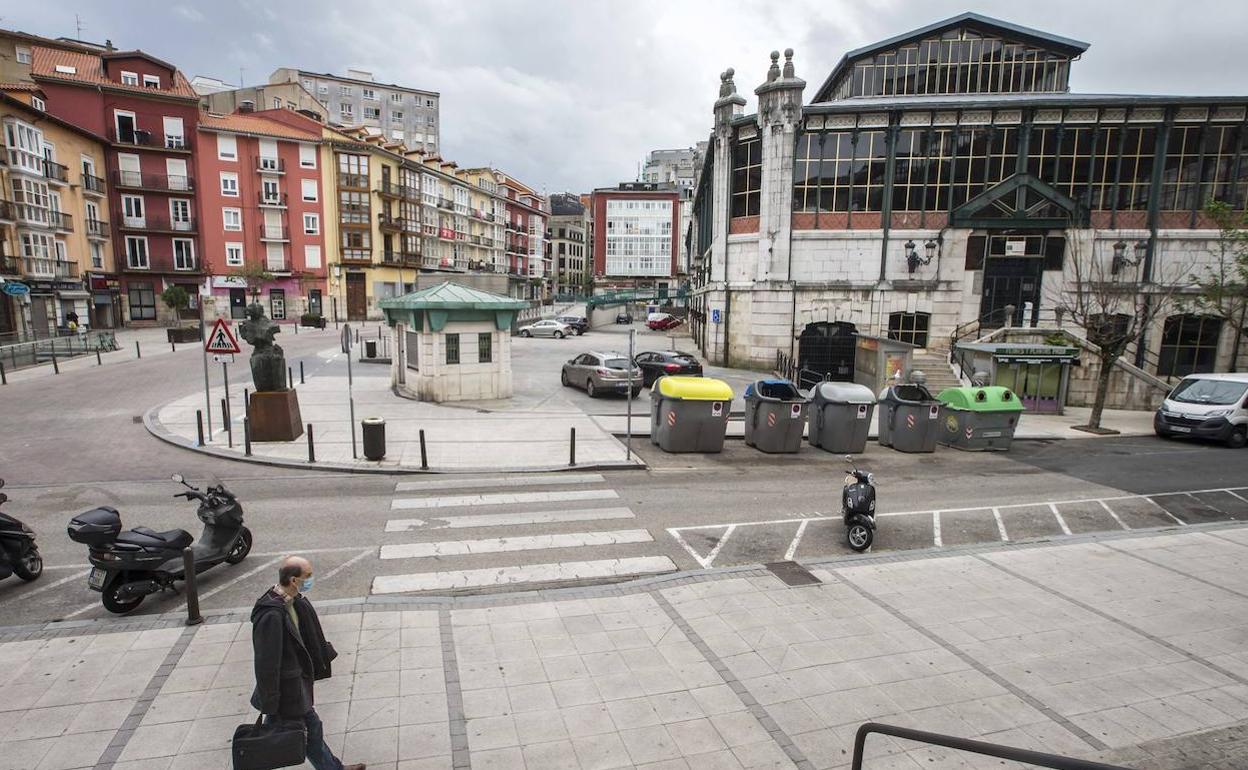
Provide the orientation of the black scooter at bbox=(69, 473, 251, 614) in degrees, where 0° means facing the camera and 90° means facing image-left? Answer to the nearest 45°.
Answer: approximately 225°

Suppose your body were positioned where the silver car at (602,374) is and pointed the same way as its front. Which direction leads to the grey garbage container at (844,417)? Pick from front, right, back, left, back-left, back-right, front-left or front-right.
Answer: back

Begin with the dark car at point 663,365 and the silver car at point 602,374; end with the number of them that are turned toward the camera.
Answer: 0

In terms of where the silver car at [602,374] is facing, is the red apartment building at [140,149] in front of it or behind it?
in front

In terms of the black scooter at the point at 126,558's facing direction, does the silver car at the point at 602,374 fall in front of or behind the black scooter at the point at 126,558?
in front

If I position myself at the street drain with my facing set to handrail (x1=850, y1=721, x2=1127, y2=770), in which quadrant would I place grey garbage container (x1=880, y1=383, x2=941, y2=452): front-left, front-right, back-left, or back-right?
back-left

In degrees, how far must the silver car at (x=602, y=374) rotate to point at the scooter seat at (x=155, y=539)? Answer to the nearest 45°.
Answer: approximately 135° to its left

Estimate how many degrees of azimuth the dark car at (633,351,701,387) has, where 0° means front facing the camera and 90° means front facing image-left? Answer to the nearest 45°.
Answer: approximately 135°

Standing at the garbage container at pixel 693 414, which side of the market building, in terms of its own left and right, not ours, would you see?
front

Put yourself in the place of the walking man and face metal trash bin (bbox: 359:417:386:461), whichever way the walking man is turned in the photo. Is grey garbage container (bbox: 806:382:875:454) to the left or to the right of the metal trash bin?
right

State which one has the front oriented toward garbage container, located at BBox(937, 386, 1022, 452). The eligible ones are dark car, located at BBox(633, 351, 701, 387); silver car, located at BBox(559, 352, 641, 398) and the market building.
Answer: the market building
